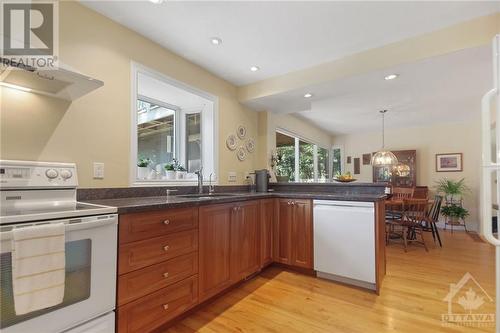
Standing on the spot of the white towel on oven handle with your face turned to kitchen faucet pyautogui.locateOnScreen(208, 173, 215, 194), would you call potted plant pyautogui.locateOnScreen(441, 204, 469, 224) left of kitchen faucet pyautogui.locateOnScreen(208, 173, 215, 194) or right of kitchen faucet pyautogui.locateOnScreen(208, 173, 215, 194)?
right

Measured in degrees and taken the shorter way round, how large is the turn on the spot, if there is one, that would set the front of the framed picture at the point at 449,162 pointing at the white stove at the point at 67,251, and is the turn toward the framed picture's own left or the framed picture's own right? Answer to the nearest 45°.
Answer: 0° — it already faces it

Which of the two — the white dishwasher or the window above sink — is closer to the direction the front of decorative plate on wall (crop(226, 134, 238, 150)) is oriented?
the white dishwasher

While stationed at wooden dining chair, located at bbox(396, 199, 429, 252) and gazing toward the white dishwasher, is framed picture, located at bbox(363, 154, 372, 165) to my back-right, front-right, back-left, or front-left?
back-right

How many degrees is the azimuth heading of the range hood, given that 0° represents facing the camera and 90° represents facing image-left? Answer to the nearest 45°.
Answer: approximately 315°

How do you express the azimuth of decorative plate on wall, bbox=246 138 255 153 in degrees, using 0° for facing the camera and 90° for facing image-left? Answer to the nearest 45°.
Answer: approximately 315°

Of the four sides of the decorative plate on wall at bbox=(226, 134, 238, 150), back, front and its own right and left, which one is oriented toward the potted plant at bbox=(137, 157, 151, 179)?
right

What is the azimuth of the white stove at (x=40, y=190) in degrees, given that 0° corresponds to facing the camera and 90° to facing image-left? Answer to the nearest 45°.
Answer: approximately 315°

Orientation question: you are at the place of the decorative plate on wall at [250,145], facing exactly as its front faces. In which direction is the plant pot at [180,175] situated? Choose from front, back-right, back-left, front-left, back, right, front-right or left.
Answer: right

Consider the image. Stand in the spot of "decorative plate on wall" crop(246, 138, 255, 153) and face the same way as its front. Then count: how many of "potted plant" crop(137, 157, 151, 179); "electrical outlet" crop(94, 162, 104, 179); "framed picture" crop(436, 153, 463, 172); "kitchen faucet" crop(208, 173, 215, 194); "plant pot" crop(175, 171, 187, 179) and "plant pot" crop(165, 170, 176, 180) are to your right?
5

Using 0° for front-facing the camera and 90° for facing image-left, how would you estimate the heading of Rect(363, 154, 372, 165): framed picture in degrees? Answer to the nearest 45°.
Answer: approximately 0°

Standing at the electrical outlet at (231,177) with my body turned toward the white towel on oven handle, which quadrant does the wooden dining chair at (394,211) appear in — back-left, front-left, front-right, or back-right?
back-left

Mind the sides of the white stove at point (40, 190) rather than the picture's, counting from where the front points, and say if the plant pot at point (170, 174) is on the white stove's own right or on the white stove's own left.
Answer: on the white stove's own left

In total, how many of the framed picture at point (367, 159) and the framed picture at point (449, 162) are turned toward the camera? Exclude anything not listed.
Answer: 2

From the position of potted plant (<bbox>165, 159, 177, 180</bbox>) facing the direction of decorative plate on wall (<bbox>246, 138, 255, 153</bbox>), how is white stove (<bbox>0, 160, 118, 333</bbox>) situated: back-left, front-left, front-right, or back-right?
back-right
